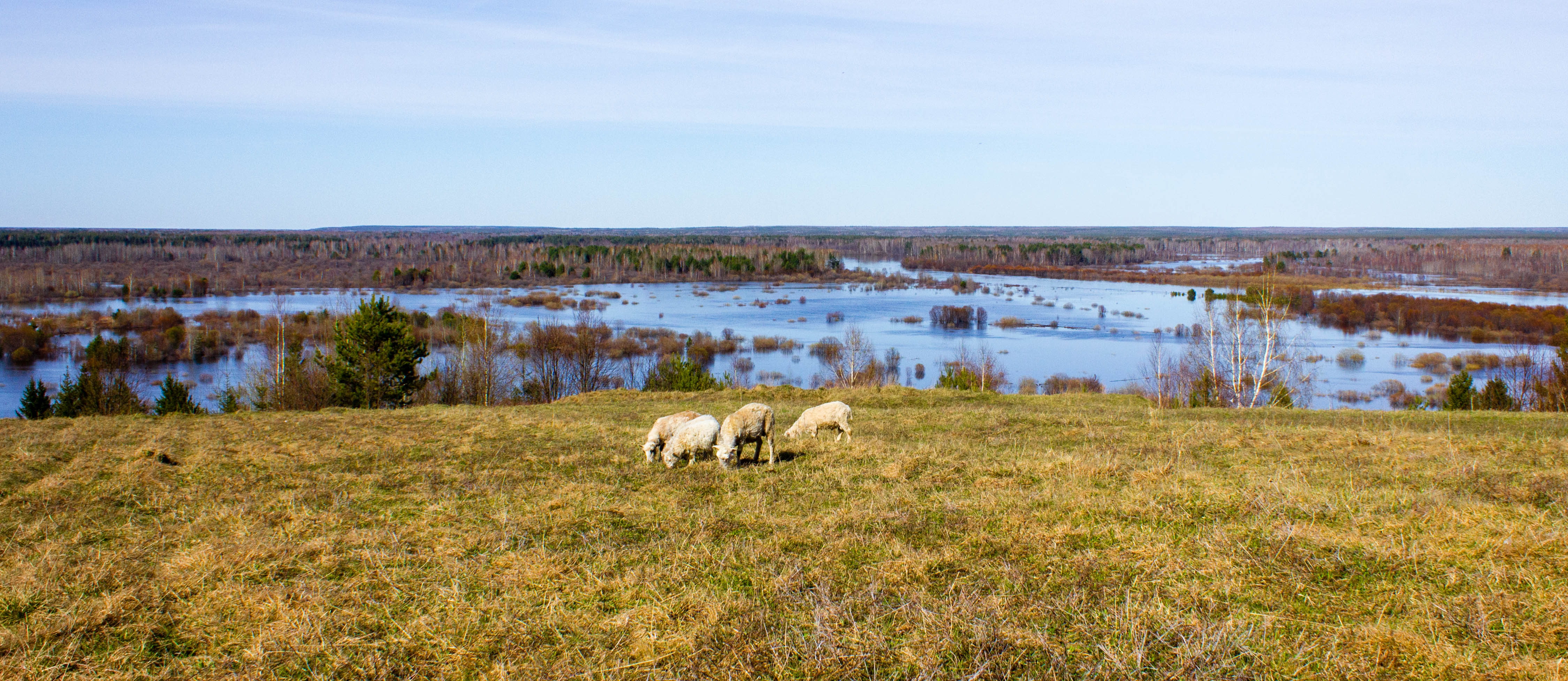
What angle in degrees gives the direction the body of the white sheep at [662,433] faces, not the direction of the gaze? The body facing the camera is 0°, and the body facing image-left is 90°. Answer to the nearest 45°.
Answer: approximately 45°

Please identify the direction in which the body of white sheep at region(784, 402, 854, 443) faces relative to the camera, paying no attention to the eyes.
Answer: to the viewer's left

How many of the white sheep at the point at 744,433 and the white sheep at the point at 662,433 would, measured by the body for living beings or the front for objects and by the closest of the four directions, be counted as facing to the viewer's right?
0

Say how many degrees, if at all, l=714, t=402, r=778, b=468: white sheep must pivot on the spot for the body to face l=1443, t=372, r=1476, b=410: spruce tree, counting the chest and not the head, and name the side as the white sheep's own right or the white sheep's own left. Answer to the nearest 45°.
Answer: approximately 180°

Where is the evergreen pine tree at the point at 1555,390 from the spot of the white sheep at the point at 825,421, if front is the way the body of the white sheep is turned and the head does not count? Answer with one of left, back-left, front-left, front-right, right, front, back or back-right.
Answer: back-right

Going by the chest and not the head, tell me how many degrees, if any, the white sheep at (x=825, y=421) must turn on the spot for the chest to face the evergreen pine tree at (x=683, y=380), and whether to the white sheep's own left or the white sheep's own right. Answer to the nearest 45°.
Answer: approximately 90° to the white sheep's own right

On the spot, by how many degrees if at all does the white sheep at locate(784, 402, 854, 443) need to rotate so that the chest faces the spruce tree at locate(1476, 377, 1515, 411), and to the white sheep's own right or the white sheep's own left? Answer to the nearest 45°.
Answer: approximately 135° to the white sheep's own right
